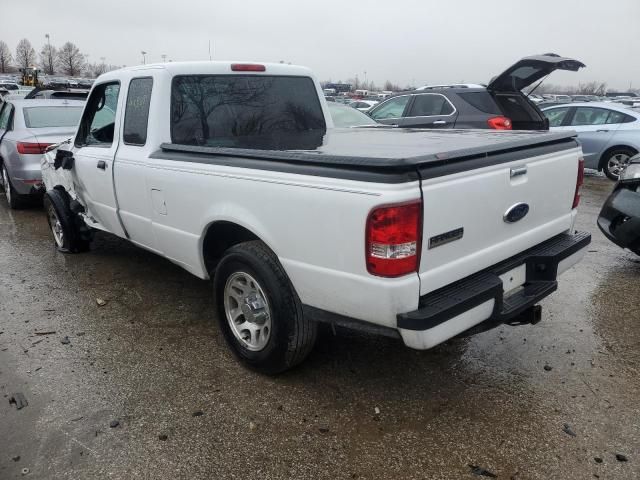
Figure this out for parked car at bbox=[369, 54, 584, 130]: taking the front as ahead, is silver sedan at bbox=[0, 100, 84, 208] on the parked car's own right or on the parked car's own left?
on the parked car's own left

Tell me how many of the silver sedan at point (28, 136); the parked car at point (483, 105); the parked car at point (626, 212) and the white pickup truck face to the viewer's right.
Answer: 0

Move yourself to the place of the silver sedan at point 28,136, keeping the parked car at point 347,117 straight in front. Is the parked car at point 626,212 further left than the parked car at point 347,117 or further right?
right

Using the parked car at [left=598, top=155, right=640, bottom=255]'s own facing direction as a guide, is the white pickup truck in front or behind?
in front

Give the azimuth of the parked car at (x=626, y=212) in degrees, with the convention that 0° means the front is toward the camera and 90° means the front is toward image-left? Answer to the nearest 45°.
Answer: approximately 45°

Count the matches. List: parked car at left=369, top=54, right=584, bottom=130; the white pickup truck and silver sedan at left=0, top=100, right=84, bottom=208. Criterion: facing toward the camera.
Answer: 0

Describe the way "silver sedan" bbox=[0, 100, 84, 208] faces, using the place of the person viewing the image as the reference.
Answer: facing away from the viewer and to the left of the viewer

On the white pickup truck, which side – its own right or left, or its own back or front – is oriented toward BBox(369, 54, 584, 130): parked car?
right

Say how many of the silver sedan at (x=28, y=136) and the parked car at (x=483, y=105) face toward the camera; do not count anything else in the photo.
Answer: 0

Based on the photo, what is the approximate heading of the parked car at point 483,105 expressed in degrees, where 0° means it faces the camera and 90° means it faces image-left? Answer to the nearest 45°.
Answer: approximately 135°

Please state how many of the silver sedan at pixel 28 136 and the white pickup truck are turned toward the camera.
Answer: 0

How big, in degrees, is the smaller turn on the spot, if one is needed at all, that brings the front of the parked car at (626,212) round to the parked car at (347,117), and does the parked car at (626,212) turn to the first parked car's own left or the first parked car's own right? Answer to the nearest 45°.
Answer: approximately 90° to the first parked car's own right

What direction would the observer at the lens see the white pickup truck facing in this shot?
facing away from the viewer and to the left of the viewer

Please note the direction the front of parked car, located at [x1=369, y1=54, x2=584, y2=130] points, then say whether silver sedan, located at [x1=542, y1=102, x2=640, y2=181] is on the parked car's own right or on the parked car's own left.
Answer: on the parked car's own right
